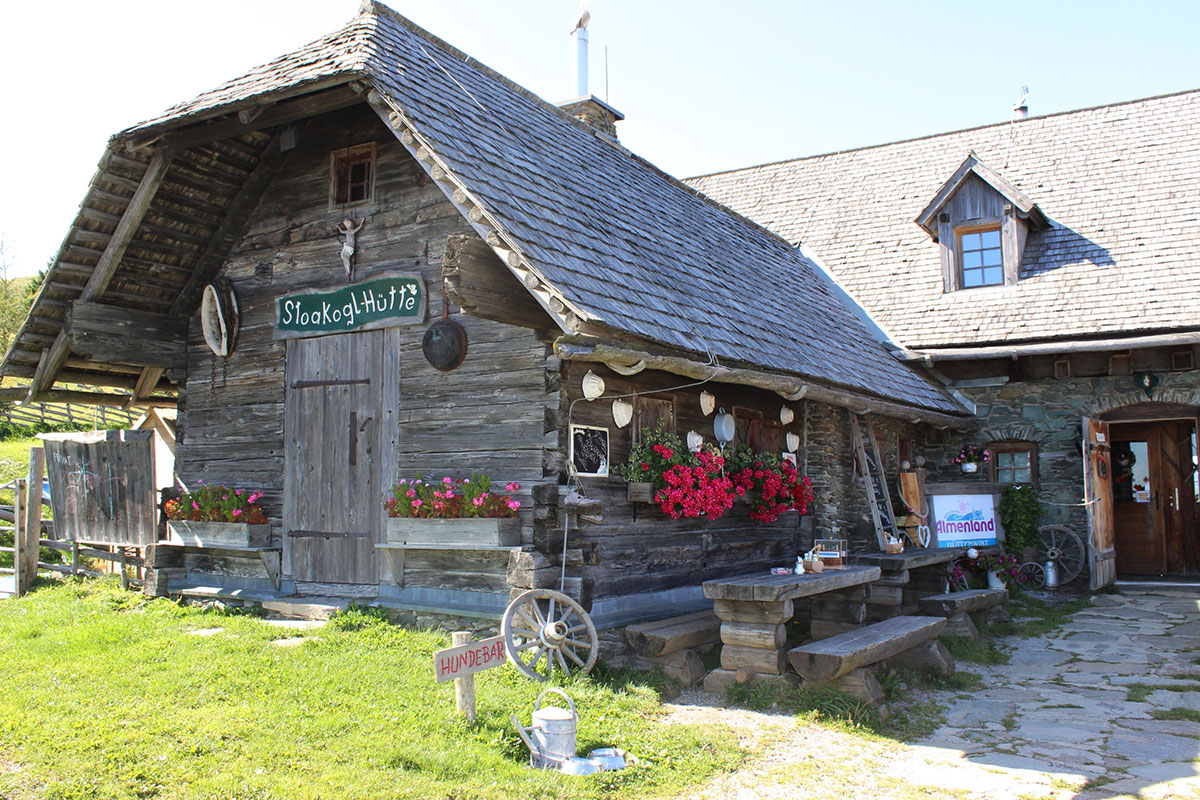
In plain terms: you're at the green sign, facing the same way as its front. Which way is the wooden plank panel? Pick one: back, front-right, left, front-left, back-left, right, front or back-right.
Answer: right

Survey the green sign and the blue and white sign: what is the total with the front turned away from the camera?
0

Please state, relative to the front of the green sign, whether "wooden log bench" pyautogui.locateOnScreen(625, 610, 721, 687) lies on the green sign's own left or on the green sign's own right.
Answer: on the green sign's own left

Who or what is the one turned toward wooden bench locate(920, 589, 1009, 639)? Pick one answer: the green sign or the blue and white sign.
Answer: the blue and white sign

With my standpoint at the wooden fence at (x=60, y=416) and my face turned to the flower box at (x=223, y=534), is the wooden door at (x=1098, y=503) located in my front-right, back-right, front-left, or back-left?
front-left

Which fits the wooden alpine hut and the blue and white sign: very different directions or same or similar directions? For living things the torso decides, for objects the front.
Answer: same or similar directions

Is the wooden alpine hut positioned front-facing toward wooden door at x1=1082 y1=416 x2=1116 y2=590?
no

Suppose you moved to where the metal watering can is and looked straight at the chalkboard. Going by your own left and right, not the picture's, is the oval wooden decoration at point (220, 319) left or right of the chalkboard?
left

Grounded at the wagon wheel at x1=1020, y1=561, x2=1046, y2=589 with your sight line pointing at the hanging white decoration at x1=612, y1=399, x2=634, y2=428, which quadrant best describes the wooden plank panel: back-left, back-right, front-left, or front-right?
front-right

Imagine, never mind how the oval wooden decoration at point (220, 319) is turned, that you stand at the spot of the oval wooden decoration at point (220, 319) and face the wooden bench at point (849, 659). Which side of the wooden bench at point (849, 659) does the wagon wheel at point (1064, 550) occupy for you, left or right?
left

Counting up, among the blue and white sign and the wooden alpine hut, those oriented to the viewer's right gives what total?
0

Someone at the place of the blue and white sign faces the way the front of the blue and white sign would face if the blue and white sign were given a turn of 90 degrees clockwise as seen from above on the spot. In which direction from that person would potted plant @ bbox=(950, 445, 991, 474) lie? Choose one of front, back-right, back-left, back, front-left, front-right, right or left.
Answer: right

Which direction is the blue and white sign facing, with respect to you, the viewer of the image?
facing the viewer

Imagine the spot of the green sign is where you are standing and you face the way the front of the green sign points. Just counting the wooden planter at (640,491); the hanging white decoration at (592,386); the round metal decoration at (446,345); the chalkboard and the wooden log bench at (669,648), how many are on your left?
5

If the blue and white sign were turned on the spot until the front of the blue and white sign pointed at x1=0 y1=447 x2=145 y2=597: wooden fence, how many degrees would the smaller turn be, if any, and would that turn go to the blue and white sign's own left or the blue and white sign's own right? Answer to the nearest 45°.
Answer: approximately 45° to the blue and white sign's own right

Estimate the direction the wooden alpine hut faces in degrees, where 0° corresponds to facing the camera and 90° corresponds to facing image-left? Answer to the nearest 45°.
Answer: approximately 45°

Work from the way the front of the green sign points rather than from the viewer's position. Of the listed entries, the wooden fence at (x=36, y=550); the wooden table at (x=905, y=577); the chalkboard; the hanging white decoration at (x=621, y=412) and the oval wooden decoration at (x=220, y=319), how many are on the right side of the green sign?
2

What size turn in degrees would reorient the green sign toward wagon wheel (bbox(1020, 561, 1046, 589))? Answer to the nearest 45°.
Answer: approximately 135° to its left

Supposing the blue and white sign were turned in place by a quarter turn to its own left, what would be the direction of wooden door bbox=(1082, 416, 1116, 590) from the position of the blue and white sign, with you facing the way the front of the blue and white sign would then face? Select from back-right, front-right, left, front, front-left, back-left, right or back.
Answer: front-left

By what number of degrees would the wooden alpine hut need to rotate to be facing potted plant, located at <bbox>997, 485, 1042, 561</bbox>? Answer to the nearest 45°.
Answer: approximately 180°

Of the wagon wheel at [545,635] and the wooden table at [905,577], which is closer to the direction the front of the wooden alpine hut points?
the wagon wheel
